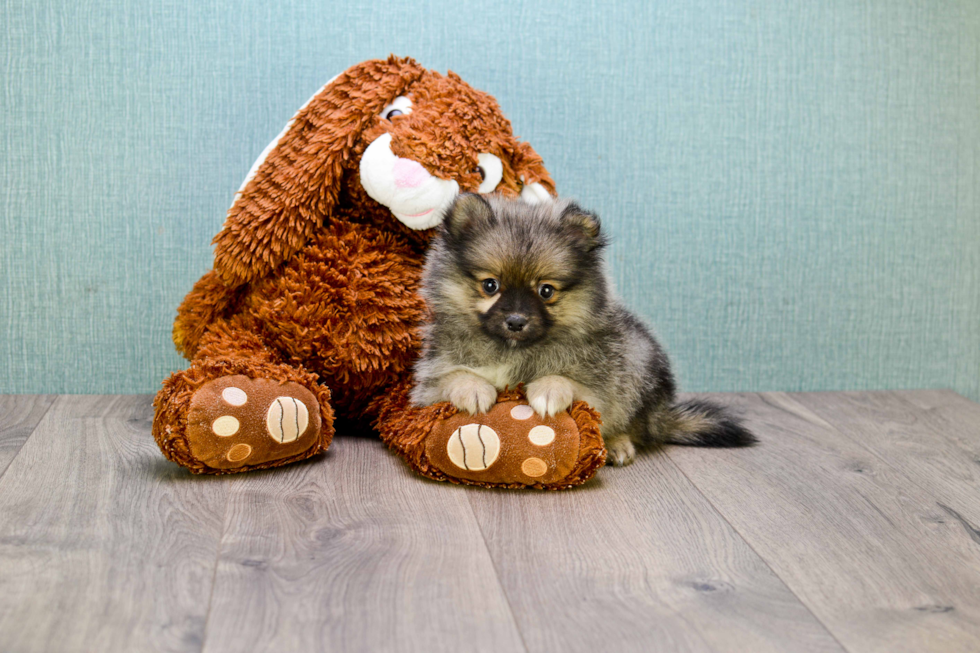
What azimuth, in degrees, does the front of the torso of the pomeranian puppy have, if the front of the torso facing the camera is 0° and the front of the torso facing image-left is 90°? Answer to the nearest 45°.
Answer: approximately 45°

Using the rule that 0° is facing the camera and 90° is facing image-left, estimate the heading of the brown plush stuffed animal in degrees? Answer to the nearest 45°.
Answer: approximately 0°
